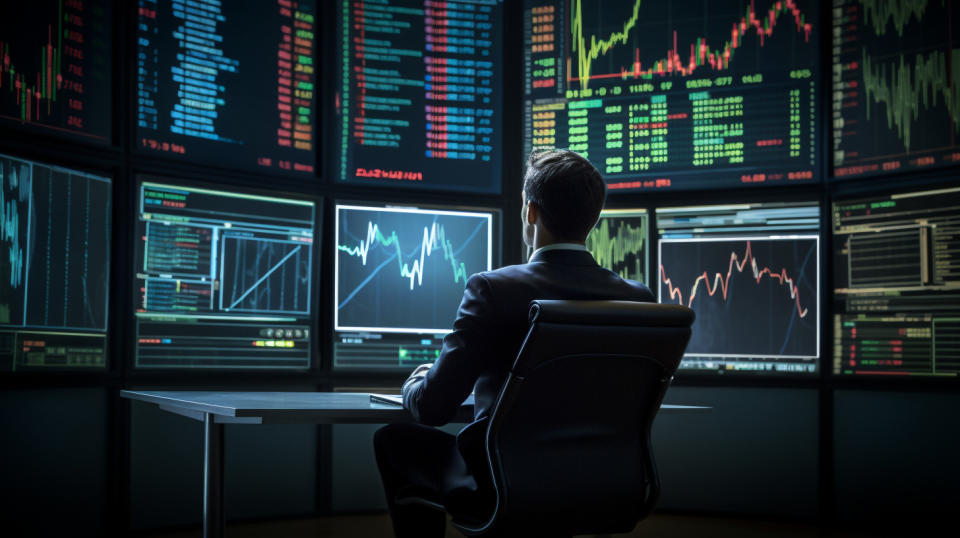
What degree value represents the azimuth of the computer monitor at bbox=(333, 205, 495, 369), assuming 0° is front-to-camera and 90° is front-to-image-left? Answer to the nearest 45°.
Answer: approximately 0°

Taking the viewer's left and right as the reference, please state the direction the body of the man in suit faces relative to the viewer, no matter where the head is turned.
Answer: facing away from the viewer and to the left of the viewer

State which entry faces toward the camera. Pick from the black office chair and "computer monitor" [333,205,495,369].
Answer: the computer monitor

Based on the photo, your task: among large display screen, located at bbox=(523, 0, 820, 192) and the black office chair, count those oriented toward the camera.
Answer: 1

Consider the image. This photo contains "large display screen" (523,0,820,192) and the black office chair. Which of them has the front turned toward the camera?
the large display screen

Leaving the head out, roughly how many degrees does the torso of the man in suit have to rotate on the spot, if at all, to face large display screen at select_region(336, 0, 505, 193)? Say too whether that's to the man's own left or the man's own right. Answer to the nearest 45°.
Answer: approximately 45° to the man's own right

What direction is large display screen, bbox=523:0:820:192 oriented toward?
toward the camera

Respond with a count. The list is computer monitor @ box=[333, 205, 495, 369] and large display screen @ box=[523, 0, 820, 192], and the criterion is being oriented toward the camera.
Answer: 2

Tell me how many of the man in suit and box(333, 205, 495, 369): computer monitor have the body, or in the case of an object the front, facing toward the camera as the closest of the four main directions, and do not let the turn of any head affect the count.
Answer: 1

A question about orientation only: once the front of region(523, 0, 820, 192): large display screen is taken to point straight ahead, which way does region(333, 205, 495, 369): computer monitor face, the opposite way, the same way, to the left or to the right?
the same way

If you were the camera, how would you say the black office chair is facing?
facing away from the viewer and to the left of the viewer

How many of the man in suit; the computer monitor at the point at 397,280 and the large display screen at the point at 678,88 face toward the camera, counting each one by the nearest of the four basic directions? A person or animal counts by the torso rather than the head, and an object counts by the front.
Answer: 2

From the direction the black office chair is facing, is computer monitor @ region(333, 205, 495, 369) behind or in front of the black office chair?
in front

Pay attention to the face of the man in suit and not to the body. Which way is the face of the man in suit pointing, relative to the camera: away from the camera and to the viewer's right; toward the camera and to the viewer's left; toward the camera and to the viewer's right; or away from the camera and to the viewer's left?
away from the camera and to the viewer's left

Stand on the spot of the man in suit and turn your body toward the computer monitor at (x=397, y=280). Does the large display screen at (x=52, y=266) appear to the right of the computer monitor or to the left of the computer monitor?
left
